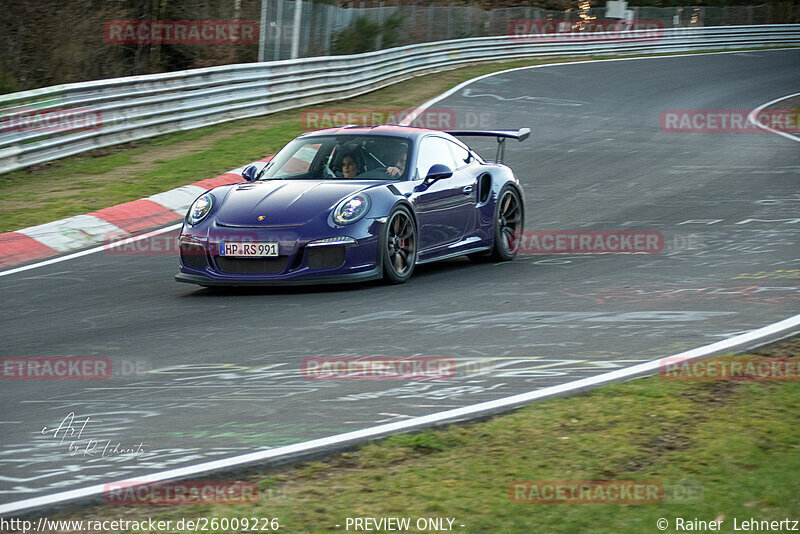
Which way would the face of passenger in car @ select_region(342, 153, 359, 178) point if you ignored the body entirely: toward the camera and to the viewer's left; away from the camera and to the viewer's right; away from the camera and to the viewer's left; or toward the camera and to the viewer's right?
toward the camera and to the viewer's left

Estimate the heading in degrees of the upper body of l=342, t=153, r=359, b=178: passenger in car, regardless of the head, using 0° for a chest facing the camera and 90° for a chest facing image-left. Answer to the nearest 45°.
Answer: approximately 45°

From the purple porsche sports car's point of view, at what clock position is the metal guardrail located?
The metal guardrail is roughly at 4 o'clock from the purple porsche sports car.

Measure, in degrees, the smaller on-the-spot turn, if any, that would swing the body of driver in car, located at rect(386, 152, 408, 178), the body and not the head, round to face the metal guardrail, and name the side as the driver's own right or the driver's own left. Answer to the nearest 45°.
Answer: approximately 135° to the driver's own right

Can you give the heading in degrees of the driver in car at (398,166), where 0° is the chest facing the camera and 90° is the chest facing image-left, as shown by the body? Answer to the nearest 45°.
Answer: approximately 45°

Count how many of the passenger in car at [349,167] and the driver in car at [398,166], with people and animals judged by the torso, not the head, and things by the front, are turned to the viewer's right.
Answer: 0
